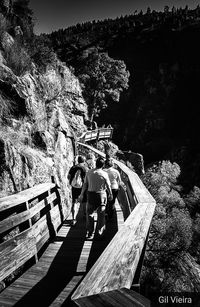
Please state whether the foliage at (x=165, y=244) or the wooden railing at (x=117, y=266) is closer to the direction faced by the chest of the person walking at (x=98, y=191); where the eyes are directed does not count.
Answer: the foliage

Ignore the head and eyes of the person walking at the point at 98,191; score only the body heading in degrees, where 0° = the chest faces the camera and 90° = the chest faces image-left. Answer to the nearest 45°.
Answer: approximately 180°

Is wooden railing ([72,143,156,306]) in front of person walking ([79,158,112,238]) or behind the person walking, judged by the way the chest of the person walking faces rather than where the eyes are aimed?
behind

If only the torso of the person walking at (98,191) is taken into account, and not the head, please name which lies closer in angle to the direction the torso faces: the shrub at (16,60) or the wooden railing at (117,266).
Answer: the shrub

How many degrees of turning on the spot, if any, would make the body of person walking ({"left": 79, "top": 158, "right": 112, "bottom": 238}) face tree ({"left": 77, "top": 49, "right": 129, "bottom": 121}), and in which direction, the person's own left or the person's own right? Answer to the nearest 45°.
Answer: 0° — they already face it

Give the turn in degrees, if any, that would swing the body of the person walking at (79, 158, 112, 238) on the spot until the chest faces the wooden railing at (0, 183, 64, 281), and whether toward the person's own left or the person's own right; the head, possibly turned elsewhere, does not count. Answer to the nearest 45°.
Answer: approximately 135° to the person's own left

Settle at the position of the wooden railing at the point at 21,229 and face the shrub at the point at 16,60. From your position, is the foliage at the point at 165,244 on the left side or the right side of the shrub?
right

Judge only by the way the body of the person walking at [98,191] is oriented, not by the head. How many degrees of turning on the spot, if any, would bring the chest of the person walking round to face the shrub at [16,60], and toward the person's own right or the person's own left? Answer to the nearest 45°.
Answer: approximately 45° to the person's own left

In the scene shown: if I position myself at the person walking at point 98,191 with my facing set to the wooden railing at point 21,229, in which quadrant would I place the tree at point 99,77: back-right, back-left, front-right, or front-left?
back-right
